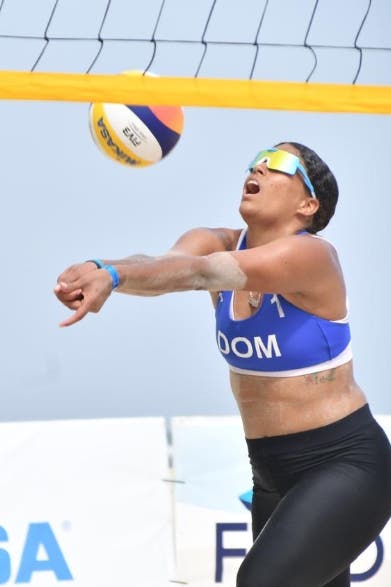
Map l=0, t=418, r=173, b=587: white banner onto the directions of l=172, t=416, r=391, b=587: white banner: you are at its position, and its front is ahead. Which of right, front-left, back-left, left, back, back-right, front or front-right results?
right

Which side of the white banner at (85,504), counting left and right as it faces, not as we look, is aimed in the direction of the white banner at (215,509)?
left

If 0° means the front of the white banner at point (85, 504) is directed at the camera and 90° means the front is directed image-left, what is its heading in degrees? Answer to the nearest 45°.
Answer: approximately 0°

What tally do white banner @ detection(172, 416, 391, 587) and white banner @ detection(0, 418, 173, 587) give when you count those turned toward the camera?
2

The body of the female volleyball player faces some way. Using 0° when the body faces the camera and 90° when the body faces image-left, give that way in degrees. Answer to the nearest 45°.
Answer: approximately 45°

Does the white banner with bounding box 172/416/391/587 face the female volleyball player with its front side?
yes

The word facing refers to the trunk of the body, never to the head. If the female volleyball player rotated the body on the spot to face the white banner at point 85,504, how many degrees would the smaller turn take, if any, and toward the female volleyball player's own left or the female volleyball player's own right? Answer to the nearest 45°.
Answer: approximately 90° to the female volleyball player's own right
